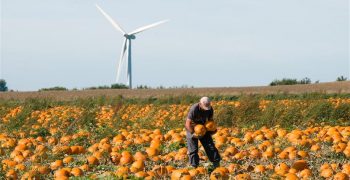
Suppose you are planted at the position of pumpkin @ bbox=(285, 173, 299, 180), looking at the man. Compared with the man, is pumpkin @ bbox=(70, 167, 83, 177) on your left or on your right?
left

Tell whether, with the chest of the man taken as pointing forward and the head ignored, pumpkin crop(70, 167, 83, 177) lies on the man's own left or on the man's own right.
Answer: on the man's own right
